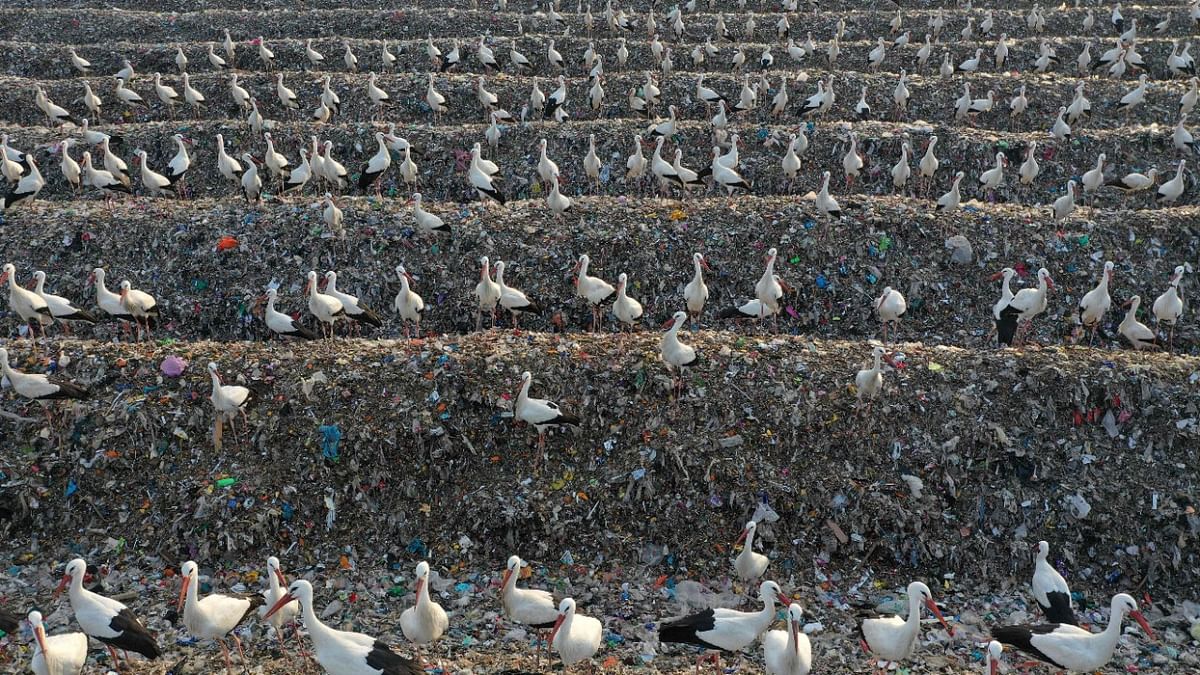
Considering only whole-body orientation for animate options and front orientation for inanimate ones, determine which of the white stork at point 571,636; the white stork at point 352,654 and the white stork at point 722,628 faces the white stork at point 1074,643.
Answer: the white stork at point 722,628

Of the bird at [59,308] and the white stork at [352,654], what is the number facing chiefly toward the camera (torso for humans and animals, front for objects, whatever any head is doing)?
0

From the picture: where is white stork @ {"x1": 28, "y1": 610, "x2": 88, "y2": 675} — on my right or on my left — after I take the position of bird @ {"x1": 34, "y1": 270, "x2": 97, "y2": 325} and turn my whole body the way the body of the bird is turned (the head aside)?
on my left

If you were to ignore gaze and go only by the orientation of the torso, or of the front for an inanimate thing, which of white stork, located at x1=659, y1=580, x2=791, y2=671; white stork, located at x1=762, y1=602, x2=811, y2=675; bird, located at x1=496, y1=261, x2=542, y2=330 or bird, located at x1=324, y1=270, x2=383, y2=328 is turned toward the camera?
white stork, located at x1=762, y1=602, x2=811, y2=675

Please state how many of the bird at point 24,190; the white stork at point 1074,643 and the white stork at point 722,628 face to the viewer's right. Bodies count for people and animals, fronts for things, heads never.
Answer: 3

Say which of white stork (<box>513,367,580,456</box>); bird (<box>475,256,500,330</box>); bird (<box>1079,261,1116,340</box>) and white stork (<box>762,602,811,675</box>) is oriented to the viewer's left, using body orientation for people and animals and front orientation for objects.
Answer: white stork (<box>513,367,580,456</box>)

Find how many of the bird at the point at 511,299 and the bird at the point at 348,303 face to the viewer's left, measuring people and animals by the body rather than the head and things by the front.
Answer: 2

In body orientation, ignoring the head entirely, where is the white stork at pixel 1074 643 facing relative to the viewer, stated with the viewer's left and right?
facing to the right of the viewer

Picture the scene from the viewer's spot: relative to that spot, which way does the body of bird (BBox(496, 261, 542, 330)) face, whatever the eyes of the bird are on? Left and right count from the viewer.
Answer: facing to the left of the viewer

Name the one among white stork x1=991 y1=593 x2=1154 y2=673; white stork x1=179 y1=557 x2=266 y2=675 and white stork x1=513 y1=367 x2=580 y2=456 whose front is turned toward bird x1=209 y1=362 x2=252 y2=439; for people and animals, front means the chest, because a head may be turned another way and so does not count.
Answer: white stork x1=513 y1=367 x2=580 y2=456

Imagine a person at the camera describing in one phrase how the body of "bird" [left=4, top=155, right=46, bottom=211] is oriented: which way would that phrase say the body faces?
to the viewer's right

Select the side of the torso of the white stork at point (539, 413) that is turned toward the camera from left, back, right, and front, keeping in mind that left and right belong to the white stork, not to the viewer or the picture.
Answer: left

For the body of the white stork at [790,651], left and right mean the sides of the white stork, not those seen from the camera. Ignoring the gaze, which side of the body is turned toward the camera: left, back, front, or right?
front
